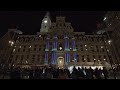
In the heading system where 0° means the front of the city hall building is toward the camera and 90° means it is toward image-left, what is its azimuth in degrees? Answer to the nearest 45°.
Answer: approximately 0°
